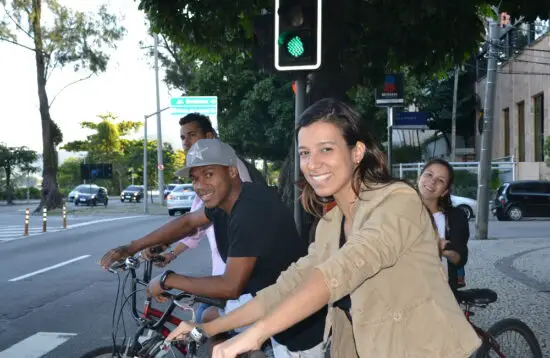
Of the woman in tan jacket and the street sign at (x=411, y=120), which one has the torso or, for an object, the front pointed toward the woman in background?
the street sign

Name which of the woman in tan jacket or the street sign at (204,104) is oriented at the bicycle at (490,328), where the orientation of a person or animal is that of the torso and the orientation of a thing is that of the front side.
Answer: the street sign

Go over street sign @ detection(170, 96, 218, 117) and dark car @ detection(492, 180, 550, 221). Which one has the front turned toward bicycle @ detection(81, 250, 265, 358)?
the street sign

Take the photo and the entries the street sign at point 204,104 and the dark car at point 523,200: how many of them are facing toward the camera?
1

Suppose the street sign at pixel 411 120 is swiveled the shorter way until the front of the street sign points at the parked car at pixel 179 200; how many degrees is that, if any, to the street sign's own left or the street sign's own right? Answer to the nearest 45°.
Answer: approximately 135° to the street sign's own right

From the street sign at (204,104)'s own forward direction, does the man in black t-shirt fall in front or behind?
in front
